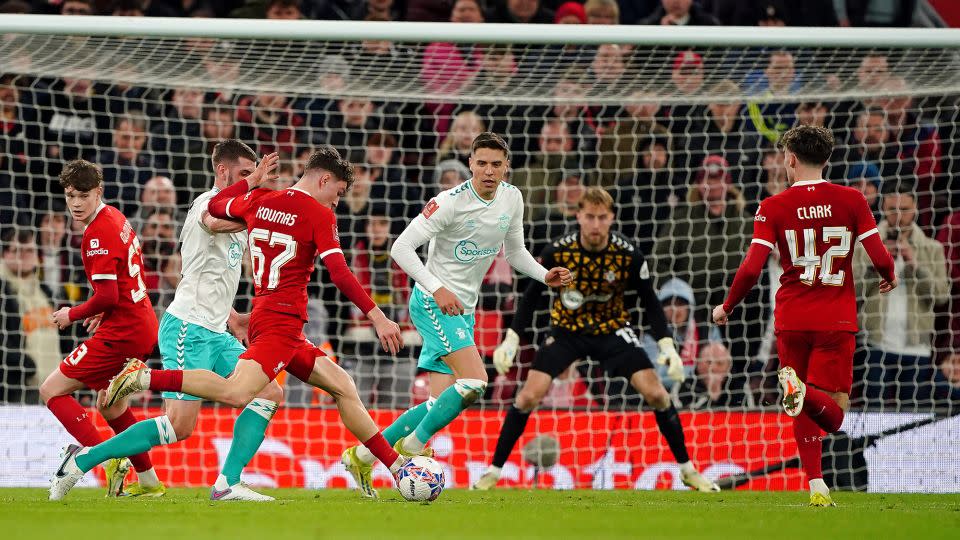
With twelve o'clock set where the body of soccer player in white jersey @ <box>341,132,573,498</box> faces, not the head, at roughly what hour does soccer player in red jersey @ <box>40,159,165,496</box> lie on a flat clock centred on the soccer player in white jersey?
The soccer player in red jersey is roughly at 4 o'clock from the soccer player in white jersey.

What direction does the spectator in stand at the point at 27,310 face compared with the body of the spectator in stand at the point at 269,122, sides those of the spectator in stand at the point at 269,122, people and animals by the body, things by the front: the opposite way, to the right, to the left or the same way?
the same way

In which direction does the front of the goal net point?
toward the camera

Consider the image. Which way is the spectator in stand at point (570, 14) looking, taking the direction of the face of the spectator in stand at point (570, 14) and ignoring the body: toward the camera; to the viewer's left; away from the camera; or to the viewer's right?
toward the camera

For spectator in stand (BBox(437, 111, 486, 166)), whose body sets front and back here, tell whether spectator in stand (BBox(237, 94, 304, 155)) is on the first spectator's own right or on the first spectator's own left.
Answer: on the first spectator's own right

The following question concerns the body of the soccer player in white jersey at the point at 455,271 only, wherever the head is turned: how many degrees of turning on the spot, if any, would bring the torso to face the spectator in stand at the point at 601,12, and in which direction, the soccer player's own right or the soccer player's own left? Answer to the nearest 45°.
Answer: approximately 135° to the soccer player's own left

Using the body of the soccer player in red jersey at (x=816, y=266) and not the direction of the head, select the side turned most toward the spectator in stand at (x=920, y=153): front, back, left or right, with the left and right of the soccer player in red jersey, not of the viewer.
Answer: front

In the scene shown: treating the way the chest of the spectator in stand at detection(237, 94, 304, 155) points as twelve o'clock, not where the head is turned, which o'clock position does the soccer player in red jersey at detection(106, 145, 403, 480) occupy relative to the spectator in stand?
The soccer player in red jersey is roughly at 12 o'clock from the spectator in stand.

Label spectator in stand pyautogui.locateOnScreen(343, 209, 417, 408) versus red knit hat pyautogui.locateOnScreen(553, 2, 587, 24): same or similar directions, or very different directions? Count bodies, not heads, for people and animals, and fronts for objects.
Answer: same or similar directions

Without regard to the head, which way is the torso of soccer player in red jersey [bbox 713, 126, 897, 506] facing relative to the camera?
away from the camera

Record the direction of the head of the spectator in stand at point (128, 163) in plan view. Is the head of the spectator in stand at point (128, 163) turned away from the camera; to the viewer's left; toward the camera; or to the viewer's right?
toward the camera

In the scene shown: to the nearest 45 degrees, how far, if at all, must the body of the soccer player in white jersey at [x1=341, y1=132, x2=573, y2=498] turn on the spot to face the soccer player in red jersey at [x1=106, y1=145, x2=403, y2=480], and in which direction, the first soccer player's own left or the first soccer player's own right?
approximately 90° to the first soccer player's own right

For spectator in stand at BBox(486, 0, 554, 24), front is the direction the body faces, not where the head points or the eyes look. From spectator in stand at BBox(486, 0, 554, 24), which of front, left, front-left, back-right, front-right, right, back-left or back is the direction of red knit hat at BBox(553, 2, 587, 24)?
front-left

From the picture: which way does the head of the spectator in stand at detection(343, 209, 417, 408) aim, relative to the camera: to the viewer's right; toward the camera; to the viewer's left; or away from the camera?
toward the camera

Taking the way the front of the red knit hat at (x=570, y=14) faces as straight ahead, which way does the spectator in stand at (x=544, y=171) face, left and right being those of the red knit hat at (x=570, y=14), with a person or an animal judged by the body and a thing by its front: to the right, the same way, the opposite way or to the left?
the same way

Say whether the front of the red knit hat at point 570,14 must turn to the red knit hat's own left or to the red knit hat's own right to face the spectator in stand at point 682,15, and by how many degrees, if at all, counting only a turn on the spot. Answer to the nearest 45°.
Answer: approximately 90° to the red knit hat's own left

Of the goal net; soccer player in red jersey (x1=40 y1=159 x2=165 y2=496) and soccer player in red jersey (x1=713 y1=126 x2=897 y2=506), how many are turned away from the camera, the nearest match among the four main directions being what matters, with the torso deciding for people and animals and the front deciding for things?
1

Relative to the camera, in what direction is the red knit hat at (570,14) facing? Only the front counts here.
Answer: toward the camera

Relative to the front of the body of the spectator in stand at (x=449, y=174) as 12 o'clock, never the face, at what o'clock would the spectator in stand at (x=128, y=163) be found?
the spectator in stand at (x=128, y=163) is roughly at 3 o'clock from the spectator in stand at (x=449, y=174).

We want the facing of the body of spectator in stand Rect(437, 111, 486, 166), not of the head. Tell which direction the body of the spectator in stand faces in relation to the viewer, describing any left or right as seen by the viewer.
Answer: facing the viewer
